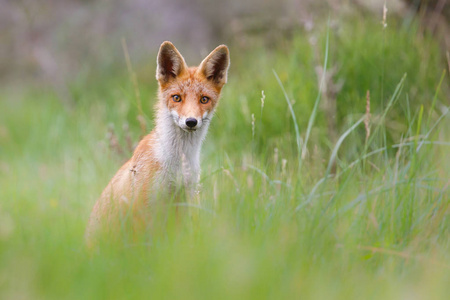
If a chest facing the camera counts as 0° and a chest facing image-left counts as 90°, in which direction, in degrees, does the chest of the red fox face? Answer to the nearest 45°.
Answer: approximately 315°
